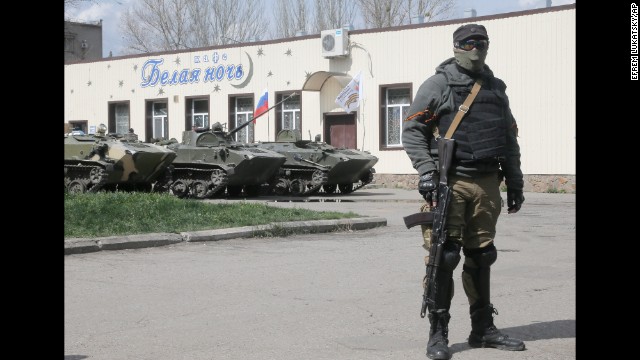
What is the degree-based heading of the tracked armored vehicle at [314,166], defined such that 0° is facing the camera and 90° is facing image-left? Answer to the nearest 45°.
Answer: approximately 315°

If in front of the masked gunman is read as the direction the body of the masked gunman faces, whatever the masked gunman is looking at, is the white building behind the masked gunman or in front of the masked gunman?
behind

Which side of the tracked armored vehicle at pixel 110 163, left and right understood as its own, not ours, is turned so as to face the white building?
left

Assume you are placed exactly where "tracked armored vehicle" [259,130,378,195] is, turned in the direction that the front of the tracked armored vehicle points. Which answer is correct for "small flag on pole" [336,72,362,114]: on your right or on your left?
on your left

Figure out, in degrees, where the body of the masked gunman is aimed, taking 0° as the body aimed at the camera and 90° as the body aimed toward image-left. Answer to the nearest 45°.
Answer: approximately 315°

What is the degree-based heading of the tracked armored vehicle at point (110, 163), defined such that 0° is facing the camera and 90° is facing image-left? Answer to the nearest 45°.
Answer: approximately 315°

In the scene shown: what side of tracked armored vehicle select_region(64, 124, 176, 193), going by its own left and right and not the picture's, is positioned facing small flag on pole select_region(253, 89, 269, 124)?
left

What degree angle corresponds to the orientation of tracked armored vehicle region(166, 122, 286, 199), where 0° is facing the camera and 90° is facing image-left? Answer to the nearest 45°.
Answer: approximately 315°
